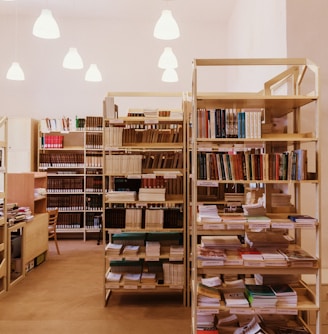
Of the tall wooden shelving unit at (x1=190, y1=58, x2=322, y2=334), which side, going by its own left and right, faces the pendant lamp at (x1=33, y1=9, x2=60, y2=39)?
right

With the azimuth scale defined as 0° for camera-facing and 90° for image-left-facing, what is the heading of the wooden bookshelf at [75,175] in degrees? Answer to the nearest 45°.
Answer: approximately 0°

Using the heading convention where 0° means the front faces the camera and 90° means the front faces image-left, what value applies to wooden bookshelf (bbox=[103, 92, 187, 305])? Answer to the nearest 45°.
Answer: approximately 0°

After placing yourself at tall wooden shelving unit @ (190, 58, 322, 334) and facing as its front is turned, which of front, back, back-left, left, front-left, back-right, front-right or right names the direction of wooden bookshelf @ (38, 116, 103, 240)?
back-right

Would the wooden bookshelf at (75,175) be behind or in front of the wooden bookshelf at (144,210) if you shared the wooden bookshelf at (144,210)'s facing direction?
behind

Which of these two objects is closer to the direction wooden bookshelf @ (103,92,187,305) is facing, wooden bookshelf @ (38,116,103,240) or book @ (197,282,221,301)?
the book

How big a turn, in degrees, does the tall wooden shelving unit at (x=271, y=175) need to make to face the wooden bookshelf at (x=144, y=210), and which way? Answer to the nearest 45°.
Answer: approximately 135° to its right

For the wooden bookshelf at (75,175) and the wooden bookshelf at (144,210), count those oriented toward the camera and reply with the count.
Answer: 2
